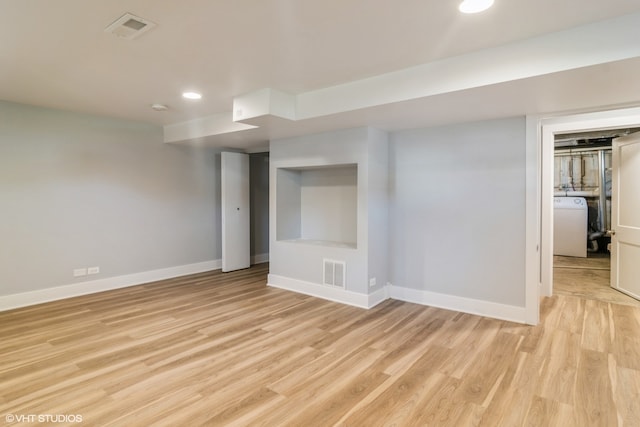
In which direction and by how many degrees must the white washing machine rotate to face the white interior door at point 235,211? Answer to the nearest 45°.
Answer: approximately 45° to its right

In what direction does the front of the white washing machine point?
toward the camera

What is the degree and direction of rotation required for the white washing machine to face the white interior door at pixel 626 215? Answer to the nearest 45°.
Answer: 0° — it already faces it
